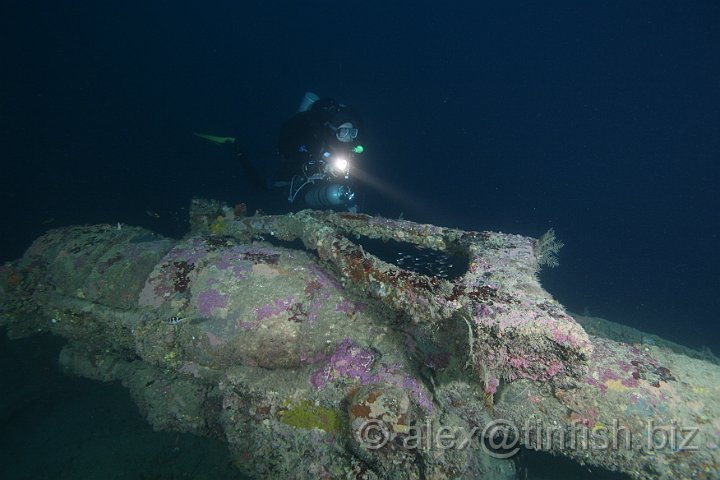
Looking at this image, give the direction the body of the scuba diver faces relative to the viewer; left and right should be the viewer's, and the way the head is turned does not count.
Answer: facing the viewer and to the right of the viewer

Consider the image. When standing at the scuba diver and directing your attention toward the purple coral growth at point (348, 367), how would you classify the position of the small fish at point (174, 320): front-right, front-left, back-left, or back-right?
front-right

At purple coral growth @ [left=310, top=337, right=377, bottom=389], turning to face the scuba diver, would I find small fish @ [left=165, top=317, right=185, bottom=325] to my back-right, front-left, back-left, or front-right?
front-left

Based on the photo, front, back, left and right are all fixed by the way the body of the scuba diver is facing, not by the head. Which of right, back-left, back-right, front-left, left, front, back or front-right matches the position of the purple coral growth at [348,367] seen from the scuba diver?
front-right
